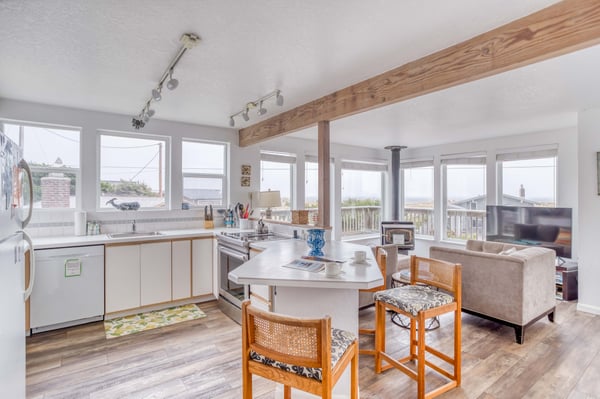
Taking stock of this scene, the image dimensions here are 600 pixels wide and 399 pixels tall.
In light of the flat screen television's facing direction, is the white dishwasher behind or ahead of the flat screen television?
ahead

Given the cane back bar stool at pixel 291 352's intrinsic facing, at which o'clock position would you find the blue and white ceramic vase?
The blue and white ceramic vase is roughly at 11 o'clock from the cane back bar stool.

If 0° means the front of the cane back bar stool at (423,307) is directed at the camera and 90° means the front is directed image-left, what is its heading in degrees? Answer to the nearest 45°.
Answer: approximately 45°

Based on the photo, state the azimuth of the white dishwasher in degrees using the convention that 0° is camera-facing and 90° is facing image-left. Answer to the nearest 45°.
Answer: approximately 315°

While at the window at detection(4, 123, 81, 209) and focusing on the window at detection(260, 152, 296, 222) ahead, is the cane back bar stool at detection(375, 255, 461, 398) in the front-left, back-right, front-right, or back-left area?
front-right

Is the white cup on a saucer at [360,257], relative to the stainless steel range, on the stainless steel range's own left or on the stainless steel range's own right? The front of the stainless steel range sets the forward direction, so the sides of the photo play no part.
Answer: on the stainless steel range's own left

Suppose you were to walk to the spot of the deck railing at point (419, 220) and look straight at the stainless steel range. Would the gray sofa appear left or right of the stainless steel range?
left

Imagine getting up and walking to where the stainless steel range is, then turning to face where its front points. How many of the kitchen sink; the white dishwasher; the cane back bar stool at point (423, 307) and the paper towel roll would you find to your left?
1

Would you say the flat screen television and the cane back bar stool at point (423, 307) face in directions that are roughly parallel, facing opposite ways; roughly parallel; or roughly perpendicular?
roughly parallel

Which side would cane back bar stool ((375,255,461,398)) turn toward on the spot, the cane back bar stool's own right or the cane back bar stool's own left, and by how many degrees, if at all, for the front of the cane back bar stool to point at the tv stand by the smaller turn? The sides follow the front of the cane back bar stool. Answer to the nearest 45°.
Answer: approximately 180°

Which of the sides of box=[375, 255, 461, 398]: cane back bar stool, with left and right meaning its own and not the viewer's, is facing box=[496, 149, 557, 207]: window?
back

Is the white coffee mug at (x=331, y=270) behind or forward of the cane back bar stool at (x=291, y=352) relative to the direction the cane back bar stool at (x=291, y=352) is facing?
forward

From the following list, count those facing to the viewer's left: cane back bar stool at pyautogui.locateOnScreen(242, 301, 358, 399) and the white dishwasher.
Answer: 0

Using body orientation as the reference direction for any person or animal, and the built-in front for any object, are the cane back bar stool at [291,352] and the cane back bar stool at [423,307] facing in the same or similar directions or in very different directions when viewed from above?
very different directions

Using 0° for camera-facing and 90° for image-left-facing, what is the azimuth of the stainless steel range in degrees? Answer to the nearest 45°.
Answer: approximately 45°

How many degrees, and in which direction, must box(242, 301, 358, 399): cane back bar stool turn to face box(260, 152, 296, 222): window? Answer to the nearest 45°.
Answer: approximately 45° to its left

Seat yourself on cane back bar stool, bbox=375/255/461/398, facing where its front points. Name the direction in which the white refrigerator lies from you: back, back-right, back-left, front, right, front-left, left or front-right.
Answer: front

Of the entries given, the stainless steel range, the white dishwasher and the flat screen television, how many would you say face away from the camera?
0

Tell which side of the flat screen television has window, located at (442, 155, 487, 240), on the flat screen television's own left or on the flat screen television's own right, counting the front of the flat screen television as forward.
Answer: on the flat screen television's own right

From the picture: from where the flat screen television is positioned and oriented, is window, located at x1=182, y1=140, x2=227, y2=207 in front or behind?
in front
